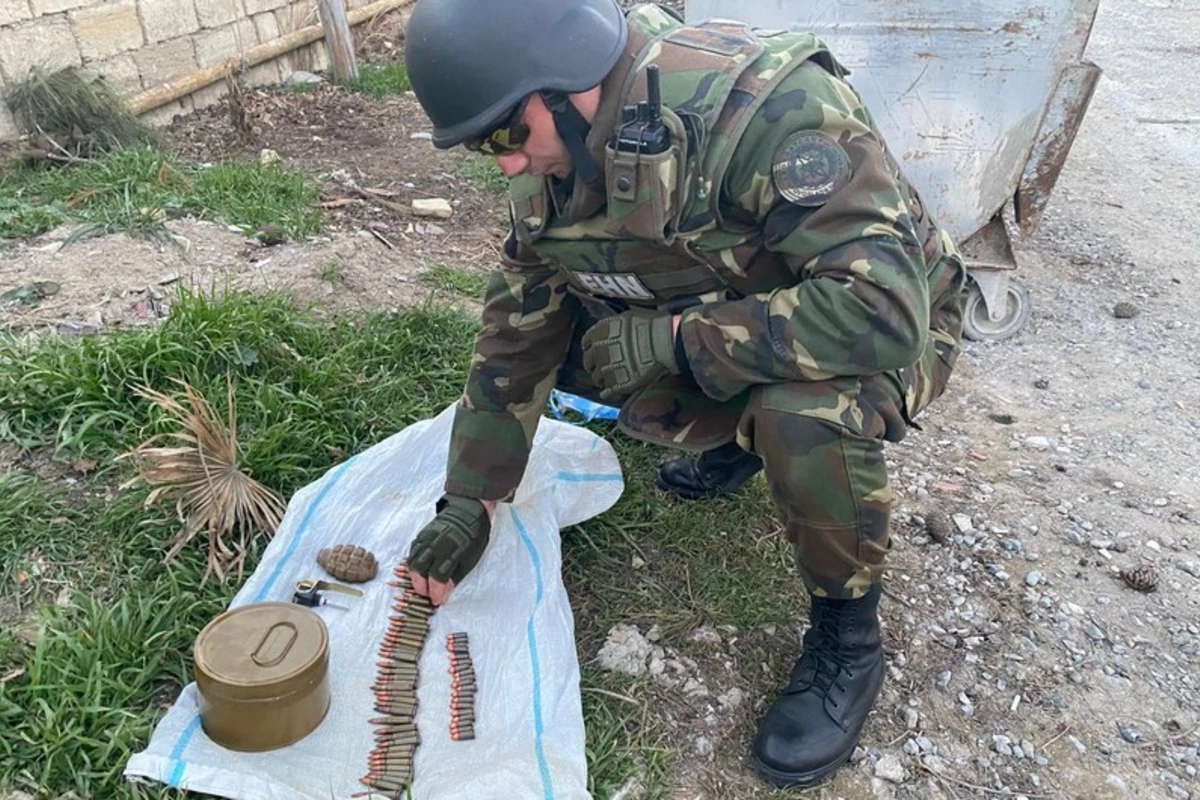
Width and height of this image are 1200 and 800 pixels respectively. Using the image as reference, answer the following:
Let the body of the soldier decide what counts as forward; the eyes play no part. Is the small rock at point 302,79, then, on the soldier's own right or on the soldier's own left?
on the soldier's own right

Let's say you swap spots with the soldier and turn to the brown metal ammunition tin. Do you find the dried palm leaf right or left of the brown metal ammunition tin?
right

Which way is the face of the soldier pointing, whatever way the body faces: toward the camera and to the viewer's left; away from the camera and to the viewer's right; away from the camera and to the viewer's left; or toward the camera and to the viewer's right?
toward the camera and to the viewer's left

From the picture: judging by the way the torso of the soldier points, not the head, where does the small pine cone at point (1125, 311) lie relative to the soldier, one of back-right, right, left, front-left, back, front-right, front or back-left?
back

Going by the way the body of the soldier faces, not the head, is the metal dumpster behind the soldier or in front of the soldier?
behind

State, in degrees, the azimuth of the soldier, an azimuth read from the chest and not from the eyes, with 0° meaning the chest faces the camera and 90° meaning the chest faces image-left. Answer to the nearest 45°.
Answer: approximately 45°

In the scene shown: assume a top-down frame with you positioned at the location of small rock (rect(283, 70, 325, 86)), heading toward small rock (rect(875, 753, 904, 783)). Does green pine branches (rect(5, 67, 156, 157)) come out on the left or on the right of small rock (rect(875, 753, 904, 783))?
right

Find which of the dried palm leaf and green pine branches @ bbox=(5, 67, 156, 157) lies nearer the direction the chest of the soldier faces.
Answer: the dried palm leaf
